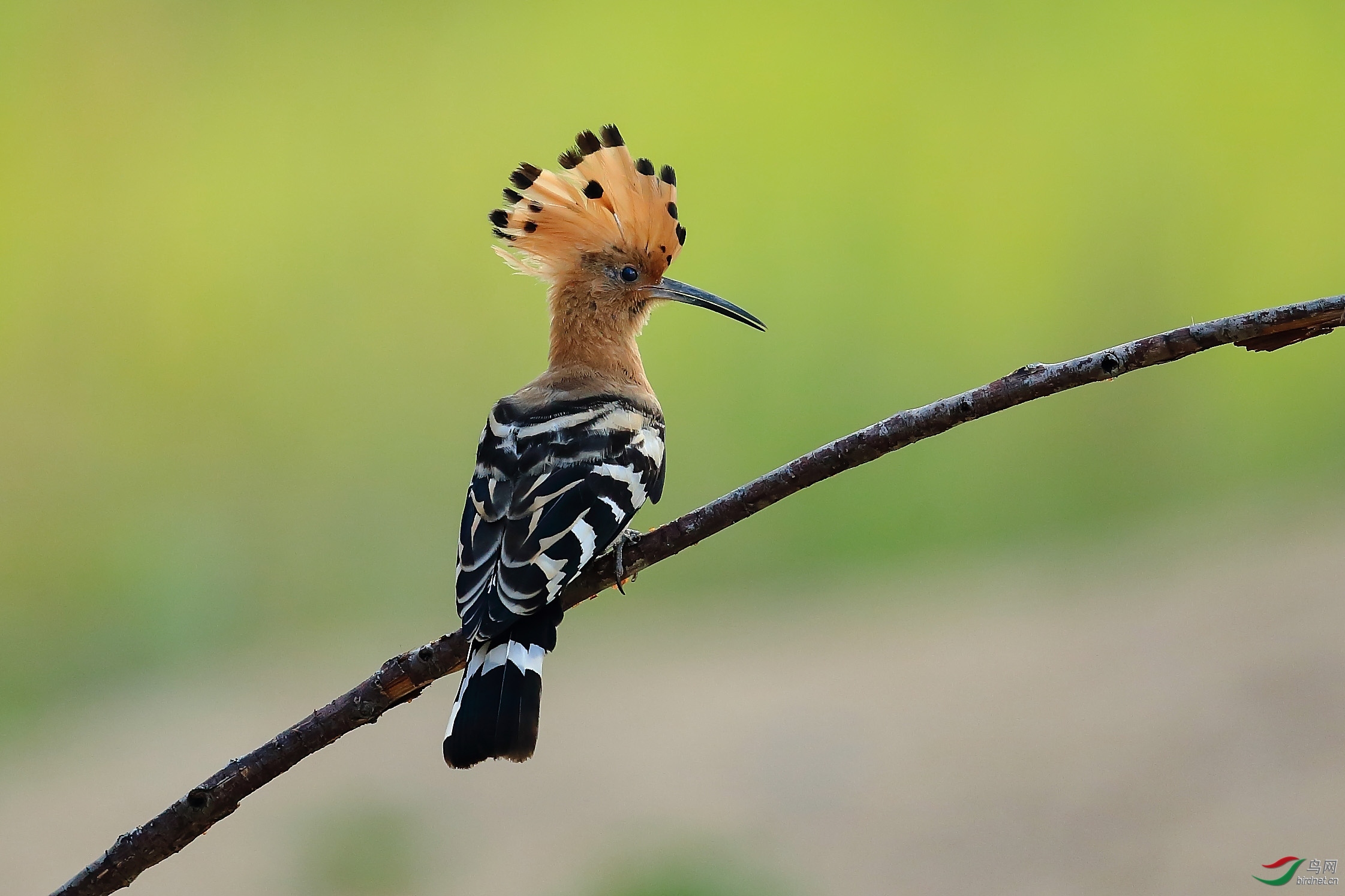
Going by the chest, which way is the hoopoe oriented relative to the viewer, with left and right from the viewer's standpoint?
facing away from the viewer and to the right of the viewer
